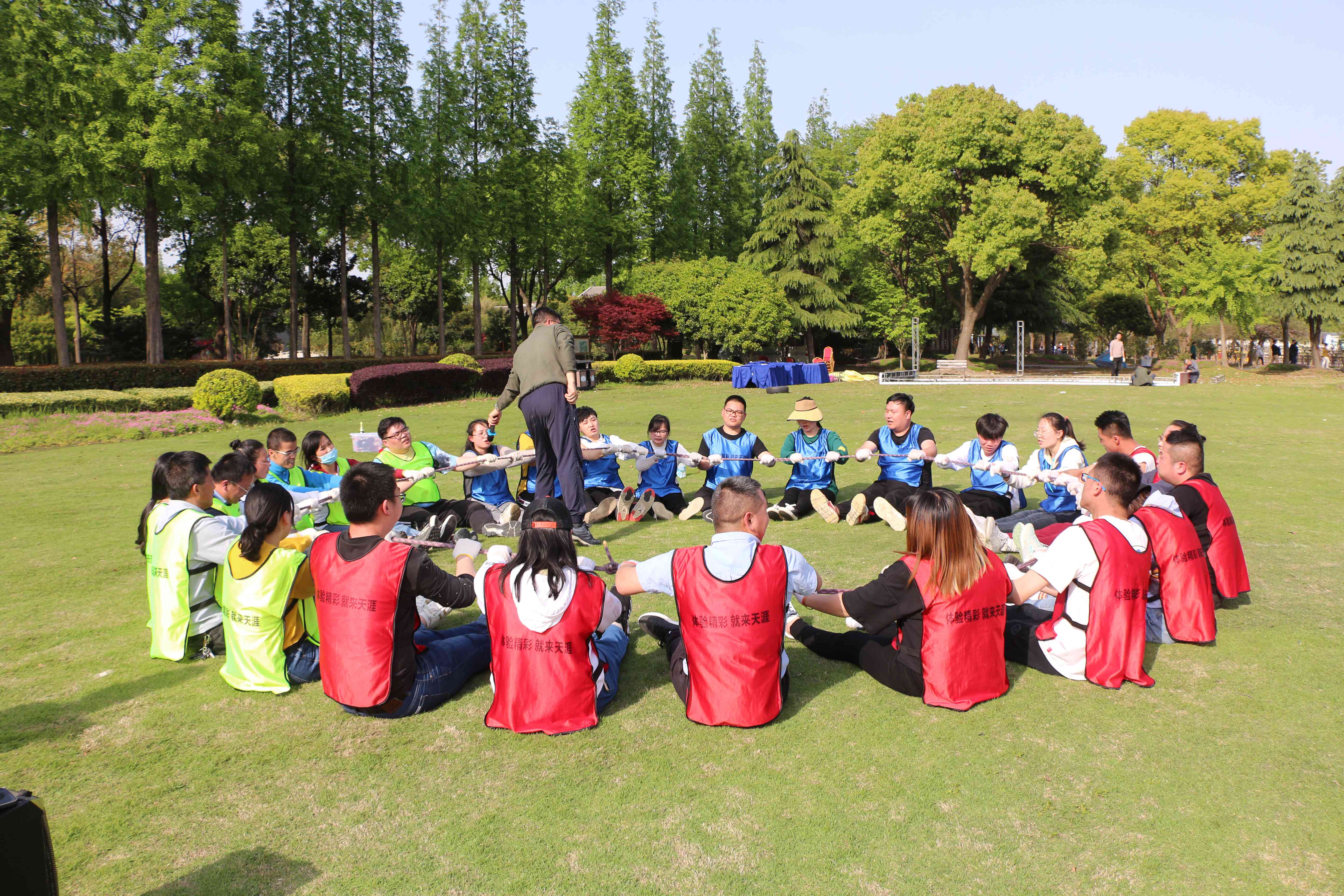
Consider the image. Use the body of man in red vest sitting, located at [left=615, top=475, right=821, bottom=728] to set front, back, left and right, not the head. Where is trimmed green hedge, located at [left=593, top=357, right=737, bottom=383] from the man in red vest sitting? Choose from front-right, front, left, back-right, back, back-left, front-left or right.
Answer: front

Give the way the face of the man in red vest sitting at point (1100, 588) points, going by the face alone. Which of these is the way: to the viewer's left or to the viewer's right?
to the viewer's left

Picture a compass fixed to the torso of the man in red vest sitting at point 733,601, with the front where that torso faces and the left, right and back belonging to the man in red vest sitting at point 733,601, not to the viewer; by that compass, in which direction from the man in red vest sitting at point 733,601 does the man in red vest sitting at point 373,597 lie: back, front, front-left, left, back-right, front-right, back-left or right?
left

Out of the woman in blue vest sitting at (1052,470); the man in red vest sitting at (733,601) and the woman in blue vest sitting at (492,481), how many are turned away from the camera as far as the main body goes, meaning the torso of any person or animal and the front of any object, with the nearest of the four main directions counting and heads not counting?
1

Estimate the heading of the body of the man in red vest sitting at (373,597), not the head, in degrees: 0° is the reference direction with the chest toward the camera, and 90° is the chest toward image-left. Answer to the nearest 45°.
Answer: approximately 225°

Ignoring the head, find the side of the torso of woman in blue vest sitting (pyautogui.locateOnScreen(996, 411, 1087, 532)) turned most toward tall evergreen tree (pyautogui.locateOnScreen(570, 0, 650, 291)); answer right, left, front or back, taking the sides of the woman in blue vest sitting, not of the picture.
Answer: right

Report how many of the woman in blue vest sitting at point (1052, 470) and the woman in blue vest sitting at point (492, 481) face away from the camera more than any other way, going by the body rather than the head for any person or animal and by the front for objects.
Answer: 0

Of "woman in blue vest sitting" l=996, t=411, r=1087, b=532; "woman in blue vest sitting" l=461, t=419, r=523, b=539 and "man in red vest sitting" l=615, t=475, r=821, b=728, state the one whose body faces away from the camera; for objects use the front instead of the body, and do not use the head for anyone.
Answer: the man in red vest sitting

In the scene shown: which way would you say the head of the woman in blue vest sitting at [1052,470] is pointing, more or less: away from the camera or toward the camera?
toward the camera

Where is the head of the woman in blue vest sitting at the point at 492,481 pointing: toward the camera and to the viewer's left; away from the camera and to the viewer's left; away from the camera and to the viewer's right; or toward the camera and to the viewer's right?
toward the camera and to the viewer's right

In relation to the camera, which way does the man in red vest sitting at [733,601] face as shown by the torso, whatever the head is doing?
away from the camera

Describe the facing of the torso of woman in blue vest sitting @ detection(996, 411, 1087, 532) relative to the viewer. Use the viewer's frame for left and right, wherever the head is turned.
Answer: facing the viewer and to the left of the viewer

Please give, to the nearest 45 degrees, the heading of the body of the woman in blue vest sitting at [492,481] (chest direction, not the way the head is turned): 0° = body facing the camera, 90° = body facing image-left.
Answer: approximately 315°

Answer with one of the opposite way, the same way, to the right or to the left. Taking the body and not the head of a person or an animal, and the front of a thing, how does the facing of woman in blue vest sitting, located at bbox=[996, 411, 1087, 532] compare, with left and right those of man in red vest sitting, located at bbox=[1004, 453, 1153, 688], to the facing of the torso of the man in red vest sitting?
to the left

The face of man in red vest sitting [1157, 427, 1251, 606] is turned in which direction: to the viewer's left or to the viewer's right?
to the viewer's left

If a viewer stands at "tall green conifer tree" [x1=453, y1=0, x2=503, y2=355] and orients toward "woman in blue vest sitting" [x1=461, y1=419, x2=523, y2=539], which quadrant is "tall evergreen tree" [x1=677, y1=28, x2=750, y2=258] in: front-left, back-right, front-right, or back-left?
back-left

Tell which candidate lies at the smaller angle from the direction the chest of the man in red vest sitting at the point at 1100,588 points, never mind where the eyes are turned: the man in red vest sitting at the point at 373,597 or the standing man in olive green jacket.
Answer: the standing man in olive green jacket
